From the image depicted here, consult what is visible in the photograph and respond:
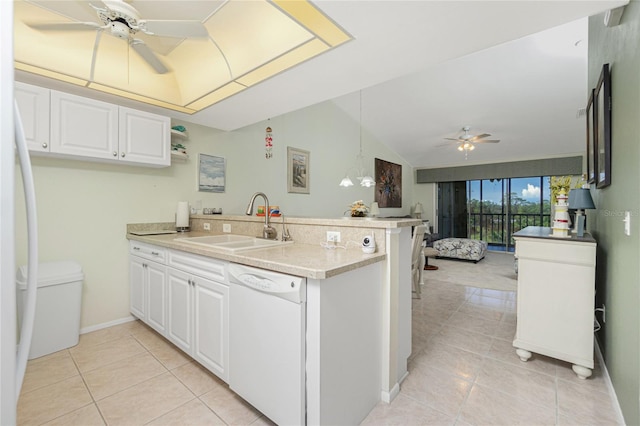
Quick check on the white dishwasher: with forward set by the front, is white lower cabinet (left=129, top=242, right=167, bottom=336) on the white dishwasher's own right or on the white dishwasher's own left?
on the white dishwasher's own right

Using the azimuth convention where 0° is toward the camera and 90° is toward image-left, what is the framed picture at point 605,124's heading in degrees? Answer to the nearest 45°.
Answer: approximately 90°

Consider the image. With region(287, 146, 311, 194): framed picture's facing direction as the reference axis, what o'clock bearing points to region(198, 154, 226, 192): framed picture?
region(198, 154, 226, 192): framed picture is roughly at 3 o'clock from region(287, 146, 311, 194): framed picture.

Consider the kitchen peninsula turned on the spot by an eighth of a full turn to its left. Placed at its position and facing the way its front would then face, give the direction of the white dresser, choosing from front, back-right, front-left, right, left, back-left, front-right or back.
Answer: left

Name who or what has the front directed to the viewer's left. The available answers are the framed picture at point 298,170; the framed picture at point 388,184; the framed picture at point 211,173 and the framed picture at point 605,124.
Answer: the framed picture at point 605,124

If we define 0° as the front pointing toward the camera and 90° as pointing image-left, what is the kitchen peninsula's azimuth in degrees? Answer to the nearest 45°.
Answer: approximately 45°

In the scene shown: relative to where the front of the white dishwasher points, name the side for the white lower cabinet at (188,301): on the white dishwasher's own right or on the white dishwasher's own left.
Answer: on the white dishwasher's own right

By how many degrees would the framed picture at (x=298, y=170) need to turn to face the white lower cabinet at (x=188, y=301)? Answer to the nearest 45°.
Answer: approximately 45° to its right

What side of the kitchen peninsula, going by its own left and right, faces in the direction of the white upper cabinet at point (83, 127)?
right

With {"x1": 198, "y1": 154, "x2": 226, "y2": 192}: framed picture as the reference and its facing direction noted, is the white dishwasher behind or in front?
in front

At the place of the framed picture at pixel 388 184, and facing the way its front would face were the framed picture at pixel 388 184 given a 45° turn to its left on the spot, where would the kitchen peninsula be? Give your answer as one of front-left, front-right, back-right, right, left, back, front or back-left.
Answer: right

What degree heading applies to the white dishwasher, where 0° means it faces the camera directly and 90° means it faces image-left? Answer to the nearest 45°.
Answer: approximately 45°

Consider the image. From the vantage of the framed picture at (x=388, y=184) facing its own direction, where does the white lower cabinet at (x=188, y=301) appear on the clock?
The white lower cabinet is roughly at 2 o'clock from the framed picture.

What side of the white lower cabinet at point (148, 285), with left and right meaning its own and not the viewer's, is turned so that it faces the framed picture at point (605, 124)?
left
